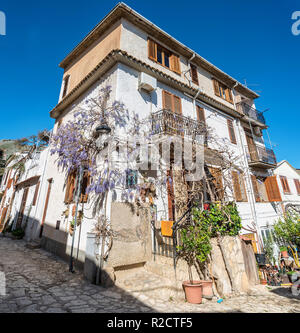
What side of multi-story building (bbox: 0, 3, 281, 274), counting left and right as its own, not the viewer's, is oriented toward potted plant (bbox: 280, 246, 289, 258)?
left
